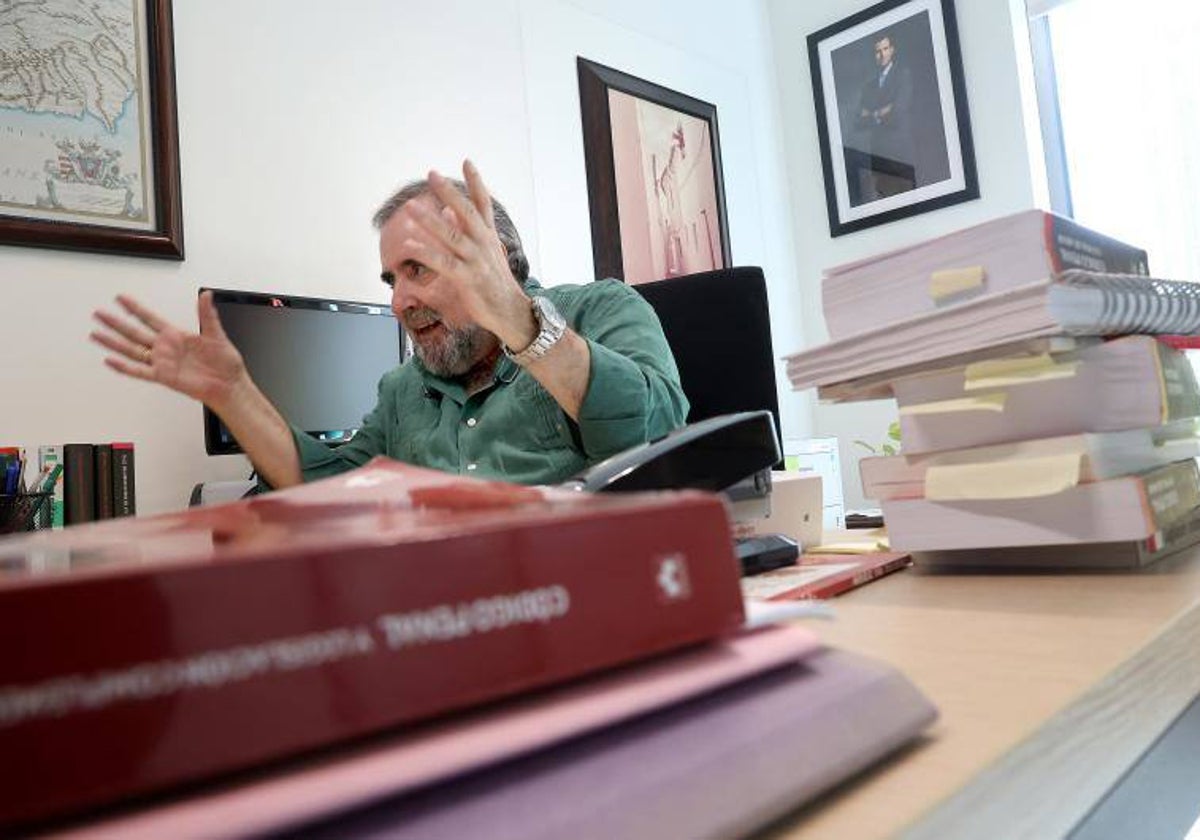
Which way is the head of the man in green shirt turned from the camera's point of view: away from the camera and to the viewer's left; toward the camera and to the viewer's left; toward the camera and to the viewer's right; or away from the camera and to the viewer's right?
toward the camera and to the viewer's left

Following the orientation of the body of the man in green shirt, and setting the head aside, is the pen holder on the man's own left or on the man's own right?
on the man's own right

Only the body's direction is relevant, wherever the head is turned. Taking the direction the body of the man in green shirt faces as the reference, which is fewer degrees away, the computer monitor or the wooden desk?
the wooden desk

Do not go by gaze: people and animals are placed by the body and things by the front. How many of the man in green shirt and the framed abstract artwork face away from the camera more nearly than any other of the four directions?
0

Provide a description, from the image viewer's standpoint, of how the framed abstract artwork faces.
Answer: facing the viewer and to the right of the viewer

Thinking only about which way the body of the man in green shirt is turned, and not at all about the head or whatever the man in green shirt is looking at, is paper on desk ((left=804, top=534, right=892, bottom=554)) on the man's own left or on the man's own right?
on the man's own left

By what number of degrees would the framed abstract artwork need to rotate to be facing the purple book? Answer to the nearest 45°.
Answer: approximately 45° to its right

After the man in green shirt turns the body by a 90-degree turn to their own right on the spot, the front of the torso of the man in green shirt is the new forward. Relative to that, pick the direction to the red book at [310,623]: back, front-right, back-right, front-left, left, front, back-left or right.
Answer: back-left

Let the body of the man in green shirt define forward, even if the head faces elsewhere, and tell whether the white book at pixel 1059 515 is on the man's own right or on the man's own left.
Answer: on the man's own left

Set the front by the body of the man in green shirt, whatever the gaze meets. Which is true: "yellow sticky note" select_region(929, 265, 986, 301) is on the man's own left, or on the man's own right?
on the man's own left

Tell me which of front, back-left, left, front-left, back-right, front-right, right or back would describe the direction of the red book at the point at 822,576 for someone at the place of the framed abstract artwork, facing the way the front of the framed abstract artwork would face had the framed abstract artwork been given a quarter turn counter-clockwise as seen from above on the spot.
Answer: back-right
